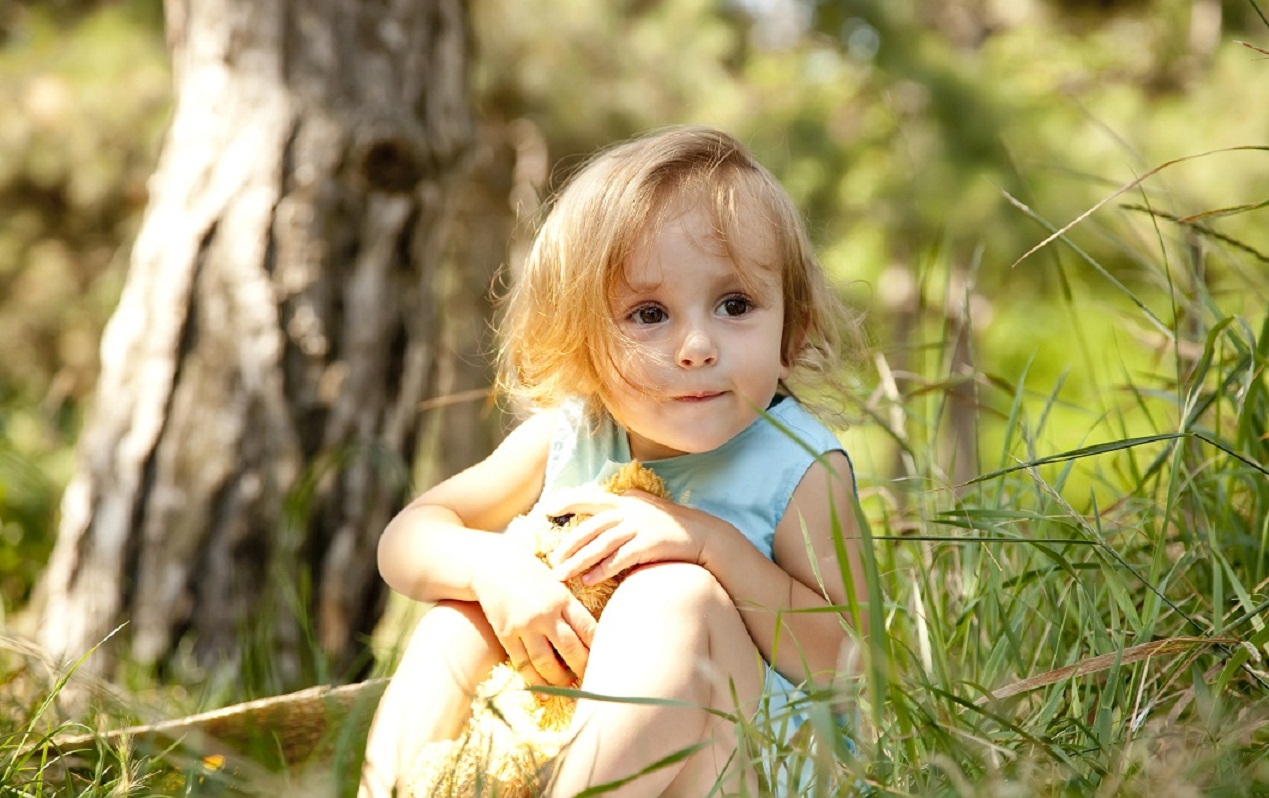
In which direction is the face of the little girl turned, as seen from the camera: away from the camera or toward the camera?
toward the camera

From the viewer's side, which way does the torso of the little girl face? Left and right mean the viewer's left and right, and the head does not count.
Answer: facing the viewer and to the left of the viewer

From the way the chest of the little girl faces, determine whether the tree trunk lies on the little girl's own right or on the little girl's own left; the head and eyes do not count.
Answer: on the little girl's own right
